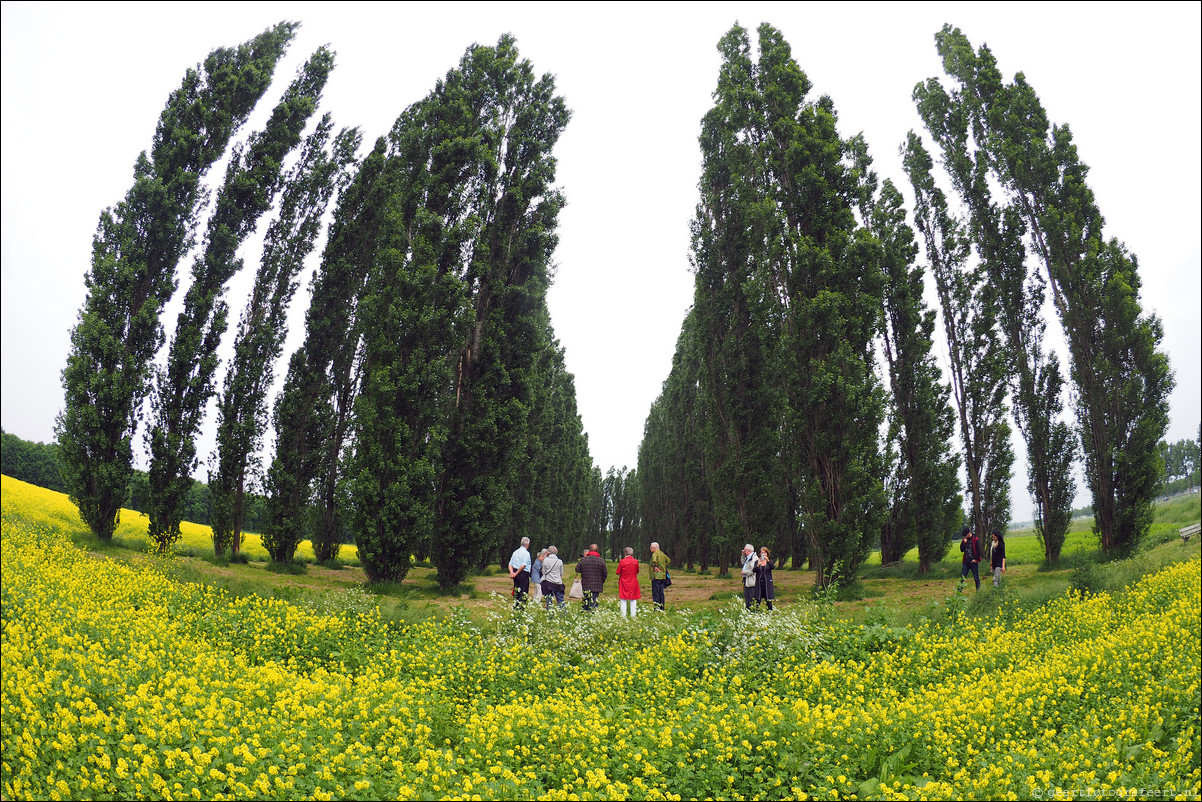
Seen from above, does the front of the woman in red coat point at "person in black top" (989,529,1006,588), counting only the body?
no

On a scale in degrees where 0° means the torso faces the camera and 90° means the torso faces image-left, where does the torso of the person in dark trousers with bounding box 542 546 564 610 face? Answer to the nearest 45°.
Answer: approximately 180°

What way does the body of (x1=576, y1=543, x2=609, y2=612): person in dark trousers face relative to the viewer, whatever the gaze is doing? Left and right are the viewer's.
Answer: facing away from the viewer

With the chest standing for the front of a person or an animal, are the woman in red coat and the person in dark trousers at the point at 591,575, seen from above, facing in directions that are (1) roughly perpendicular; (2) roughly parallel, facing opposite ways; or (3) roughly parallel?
roughly parallel

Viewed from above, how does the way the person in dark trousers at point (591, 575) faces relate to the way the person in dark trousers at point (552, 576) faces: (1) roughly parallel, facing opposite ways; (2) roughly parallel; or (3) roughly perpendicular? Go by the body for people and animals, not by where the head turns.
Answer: roughly parallel

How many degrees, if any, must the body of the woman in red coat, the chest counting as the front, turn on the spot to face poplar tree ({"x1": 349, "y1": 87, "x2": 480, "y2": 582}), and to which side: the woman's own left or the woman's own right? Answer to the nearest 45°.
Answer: approximately 45° to the woman's own left

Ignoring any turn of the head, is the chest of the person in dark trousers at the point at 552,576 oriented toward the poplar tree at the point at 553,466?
yes

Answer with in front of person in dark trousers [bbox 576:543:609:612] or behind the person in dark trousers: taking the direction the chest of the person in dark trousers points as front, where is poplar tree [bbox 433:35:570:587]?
in front

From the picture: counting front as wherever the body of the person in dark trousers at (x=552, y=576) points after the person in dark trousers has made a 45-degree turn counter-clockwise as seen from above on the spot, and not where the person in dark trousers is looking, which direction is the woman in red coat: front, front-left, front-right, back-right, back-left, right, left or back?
back

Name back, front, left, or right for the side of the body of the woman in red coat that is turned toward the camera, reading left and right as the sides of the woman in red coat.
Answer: back
